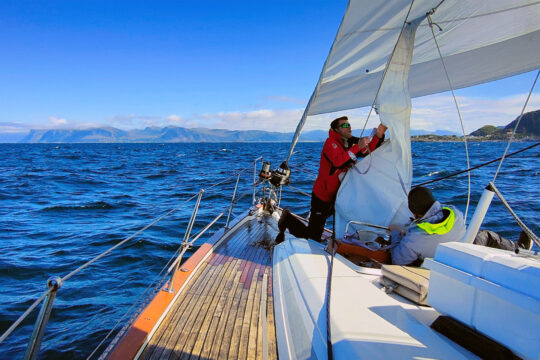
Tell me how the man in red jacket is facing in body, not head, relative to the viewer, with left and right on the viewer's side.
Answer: facing to the right of the viewer

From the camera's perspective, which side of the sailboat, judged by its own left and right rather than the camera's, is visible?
back
